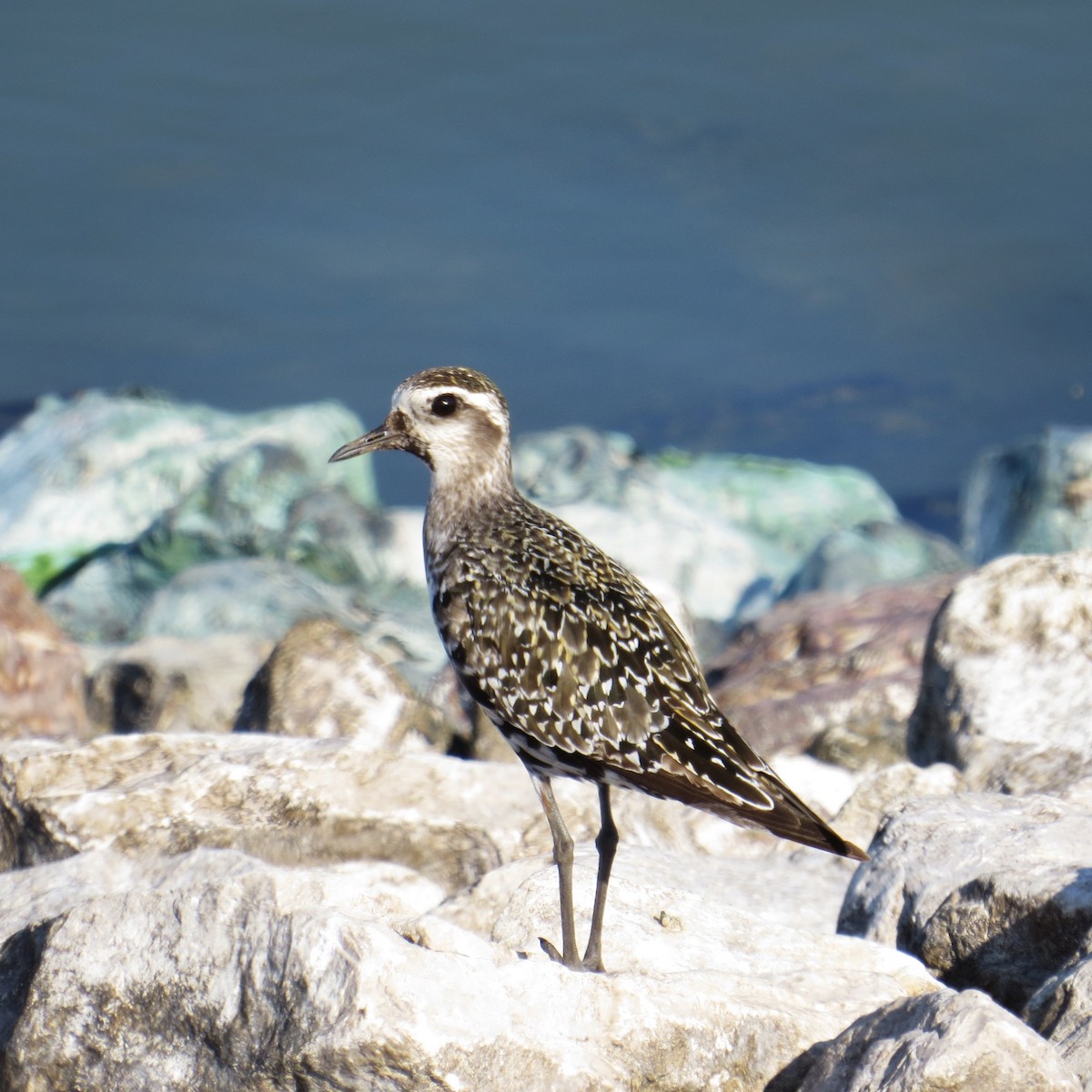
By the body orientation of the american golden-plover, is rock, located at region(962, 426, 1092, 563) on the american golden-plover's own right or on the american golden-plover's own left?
on the american golden-plover's own right

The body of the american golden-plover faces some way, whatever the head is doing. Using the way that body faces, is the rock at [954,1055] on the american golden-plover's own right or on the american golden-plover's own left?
on the american golden-plover's own left

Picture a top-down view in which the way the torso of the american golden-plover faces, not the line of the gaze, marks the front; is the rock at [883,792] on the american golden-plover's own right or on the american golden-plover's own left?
on the american golden-plover's own right

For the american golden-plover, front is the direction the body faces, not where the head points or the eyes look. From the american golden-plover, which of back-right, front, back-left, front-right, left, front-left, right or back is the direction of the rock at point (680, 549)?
right

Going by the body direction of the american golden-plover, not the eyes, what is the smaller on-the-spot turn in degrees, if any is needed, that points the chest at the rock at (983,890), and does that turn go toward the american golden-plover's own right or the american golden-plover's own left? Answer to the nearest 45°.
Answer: approximately 180°

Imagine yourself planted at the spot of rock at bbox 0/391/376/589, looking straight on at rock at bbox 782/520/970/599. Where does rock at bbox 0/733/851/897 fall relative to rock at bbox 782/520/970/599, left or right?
right

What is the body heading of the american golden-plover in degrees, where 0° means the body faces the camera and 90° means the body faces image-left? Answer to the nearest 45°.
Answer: approximately 90°

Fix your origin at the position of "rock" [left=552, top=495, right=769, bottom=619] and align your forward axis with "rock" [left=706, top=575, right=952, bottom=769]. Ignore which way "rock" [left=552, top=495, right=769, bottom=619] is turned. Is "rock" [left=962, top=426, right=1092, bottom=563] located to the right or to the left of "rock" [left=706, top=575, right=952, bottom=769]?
left

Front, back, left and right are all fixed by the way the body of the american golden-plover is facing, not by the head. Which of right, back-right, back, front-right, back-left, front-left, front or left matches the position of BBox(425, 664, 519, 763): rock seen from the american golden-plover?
right

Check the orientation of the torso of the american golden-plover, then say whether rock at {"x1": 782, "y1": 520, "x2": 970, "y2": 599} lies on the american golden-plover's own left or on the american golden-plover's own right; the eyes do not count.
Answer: on the american golden-plover's own right

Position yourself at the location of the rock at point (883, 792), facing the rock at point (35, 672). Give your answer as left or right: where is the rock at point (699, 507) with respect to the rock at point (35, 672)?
right

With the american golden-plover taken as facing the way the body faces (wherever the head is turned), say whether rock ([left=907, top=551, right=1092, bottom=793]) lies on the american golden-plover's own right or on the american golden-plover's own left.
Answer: on the american golden-plover's own right

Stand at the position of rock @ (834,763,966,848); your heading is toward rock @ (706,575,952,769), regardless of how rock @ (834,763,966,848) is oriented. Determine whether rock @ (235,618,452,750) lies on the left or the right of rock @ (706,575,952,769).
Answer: left
